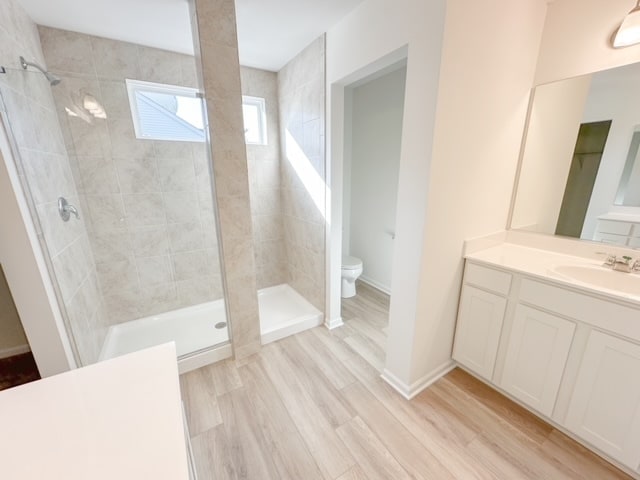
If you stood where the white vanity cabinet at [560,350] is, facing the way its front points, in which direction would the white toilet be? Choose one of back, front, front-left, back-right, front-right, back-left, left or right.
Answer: front-right

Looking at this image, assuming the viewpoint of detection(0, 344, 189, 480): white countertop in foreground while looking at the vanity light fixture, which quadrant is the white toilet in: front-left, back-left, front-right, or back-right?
front-left

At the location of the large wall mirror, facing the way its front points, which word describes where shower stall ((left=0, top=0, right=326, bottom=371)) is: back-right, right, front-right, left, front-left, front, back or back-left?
front

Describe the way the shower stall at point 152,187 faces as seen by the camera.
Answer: facing the viewer and to the right of the viewer

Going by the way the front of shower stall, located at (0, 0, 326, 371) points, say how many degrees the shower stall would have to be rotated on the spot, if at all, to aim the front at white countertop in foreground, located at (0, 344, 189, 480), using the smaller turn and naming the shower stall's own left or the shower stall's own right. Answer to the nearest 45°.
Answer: approximately 45° to the shower stall's own right

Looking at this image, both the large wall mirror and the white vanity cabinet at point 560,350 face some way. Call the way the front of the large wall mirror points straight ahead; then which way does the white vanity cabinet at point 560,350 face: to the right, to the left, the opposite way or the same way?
the same way

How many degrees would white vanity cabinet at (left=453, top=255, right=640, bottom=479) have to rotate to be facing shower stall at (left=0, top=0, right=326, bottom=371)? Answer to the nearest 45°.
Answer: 0° — it already faces it

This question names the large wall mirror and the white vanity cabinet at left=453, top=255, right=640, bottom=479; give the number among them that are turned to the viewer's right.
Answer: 0

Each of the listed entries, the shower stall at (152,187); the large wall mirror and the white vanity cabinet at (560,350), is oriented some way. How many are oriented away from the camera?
0

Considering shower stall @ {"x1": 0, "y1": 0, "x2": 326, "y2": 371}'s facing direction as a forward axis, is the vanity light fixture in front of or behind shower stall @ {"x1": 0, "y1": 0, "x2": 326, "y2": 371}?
in front

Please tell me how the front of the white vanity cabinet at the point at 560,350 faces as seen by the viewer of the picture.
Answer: facing the viewer and to the left of the viewer
